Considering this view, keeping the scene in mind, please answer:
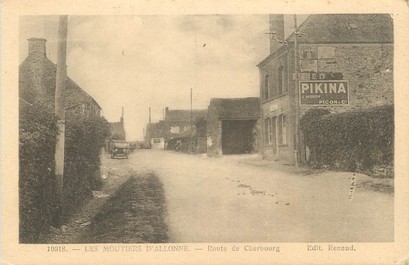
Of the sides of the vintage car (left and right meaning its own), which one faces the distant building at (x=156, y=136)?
back

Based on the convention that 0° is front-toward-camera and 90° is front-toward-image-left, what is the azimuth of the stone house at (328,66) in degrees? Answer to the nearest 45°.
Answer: approximately 90°

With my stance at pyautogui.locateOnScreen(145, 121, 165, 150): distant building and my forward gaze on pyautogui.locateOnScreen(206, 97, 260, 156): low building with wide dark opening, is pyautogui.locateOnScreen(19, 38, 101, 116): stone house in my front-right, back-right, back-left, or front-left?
front-right

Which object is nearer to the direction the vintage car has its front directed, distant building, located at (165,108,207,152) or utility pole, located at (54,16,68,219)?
the utility pole

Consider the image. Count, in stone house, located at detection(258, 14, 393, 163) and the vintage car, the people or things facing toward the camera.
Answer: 1

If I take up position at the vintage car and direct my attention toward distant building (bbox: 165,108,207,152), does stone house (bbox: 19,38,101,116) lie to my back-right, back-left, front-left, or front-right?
back-left

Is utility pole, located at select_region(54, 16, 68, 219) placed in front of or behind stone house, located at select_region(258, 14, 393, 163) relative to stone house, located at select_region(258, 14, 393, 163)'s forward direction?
in front

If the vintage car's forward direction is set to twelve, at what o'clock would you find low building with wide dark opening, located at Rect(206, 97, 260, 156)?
The low building with wide dark opening is roughly at 8 o'clock from the vintage car.

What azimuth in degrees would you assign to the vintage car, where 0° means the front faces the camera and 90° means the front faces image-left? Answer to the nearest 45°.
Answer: approximately 0°
